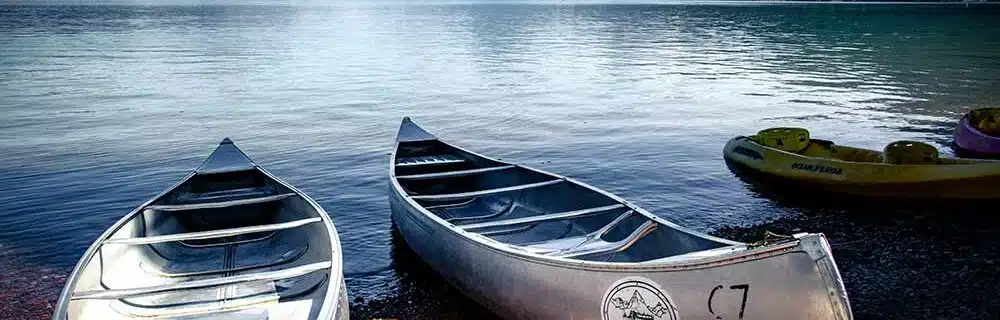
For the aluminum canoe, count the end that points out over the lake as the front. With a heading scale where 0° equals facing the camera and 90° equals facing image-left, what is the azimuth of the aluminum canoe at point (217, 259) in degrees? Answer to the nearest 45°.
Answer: approximately 180°
